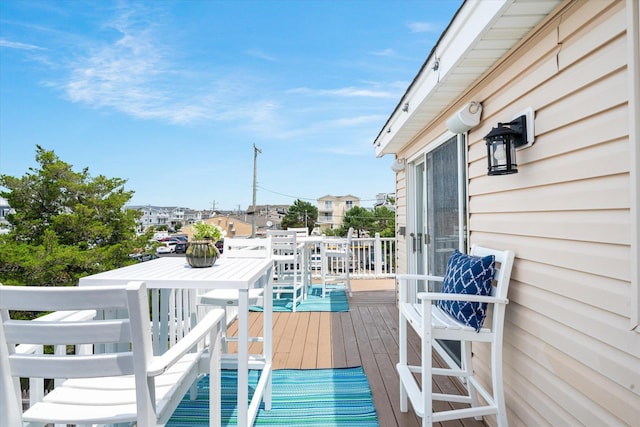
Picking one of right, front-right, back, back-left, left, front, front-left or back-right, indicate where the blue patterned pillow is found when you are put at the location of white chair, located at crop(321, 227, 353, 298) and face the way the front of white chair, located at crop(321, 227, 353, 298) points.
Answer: left

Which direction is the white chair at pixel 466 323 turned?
to the viewer's left

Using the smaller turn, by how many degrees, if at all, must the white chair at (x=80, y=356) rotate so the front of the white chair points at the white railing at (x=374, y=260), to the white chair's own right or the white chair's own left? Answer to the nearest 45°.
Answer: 0° — it already faces it

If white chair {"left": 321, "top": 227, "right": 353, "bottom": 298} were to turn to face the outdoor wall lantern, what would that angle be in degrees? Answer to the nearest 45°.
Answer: approximately 90° to its left

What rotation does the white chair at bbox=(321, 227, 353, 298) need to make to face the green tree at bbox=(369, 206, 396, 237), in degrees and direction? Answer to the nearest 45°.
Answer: approximately 90° to its right

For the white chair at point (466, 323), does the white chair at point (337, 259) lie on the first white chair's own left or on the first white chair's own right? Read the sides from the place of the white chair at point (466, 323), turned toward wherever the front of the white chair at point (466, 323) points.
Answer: on the first white chair's own right

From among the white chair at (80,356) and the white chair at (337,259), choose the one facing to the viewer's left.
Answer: the white chair at (337,259)

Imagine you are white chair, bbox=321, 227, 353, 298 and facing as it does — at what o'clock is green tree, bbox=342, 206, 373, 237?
The green tree is roughly at 3 o'clock from the white chair.

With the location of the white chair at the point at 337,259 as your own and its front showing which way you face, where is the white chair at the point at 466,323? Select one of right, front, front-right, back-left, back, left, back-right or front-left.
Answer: left

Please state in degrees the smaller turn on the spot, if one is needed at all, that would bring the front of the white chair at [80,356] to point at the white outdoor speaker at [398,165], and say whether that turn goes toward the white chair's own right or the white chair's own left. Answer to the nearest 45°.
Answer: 0° — it already faces it

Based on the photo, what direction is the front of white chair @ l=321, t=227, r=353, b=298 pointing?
to the viewer's left

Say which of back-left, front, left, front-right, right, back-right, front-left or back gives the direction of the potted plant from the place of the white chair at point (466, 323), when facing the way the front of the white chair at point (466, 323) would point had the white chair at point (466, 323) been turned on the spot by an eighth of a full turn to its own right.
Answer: front-left

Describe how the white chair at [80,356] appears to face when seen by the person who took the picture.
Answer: facing away from the viewer and to the right of the viewer

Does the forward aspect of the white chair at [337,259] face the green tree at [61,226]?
yes
